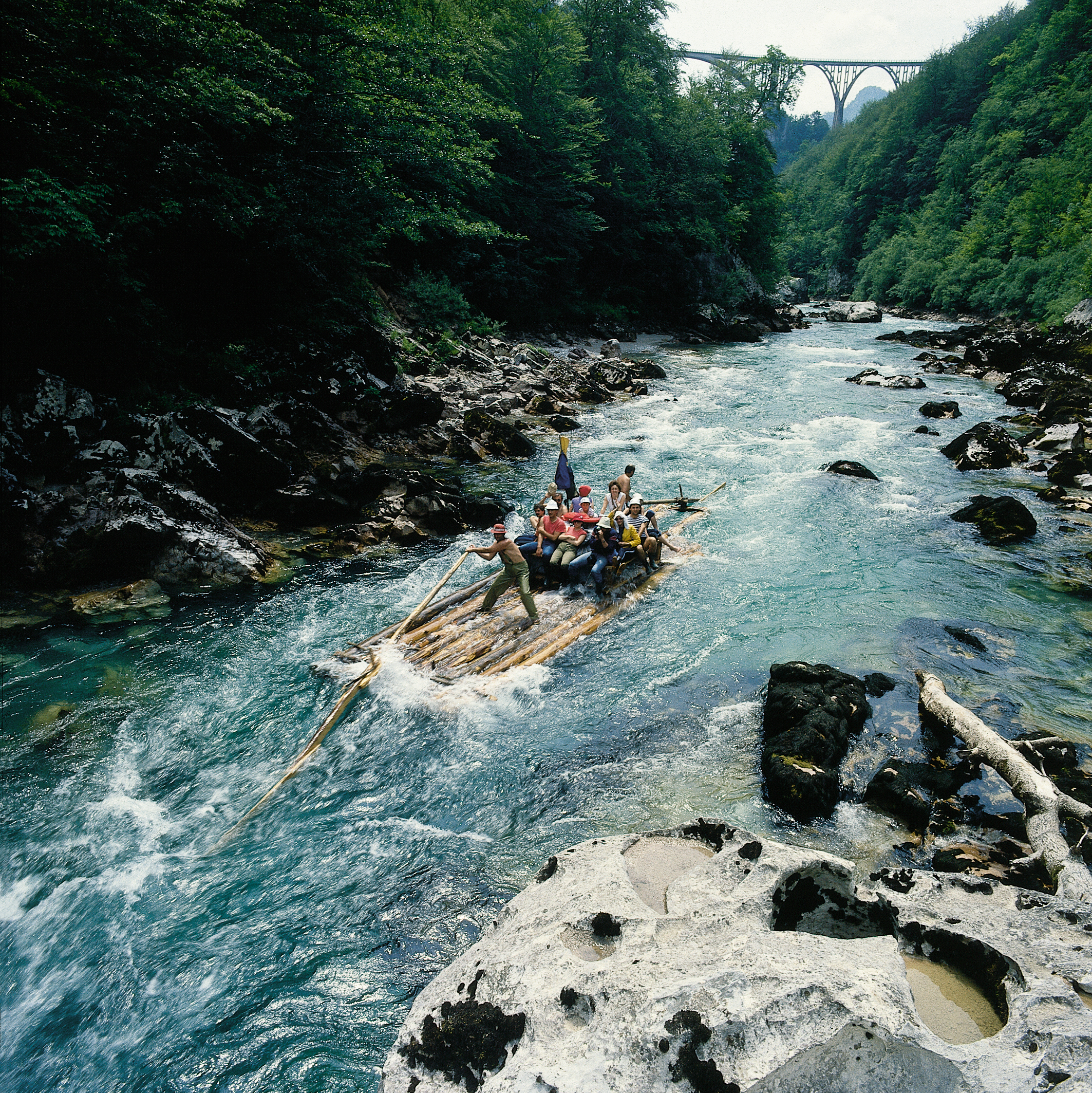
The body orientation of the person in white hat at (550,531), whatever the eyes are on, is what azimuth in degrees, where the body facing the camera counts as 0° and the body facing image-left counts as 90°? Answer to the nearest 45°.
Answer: approximately 45°

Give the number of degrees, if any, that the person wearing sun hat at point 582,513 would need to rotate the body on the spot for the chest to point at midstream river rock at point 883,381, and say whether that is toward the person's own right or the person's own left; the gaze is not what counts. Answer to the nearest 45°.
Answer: approximately 135° to the person's own left

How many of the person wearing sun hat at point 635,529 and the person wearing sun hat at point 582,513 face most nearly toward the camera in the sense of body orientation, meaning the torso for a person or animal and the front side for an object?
2

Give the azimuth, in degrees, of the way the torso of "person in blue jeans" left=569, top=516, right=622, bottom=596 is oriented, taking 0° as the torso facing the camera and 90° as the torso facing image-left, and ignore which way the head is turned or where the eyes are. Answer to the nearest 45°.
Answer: approximately 45°

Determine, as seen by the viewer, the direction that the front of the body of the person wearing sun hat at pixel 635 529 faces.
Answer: toward the camera

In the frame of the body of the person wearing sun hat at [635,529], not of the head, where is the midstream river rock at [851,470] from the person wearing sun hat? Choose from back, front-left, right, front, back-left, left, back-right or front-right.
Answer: back-left

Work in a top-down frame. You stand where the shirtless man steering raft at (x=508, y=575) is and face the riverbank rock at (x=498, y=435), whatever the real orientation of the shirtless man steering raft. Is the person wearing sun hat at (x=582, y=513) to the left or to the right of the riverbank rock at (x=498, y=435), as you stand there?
right

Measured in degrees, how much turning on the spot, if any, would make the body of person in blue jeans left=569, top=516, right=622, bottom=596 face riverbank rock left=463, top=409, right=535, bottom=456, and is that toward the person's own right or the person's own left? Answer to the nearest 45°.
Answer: approximately 135° to the person's own right

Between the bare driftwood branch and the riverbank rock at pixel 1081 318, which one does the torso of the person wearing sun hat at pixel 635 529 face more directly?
the bare driftwood branch

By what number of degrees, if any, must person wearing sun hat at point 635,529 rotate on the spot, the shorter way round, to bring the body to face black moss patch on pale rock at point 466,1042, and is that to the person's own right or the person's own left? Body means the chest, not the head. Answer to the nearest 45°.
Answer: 0° — they already face it

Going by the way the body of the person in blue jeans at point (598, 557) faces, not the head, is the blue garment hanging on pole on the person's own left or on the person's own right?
on the person's own right

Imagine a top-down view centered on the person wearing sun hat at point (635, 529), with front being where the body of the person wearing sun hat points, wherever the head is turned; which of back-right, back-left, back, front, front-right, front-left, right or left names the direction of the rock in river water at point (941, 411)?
back-left

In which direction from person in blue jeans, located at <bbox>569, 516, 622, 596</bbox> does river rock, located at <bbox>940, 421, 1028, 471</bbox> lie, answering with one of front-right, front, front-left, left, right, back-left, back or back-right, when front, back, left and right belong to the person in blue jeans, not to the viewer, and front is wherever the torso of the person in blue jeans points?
back
